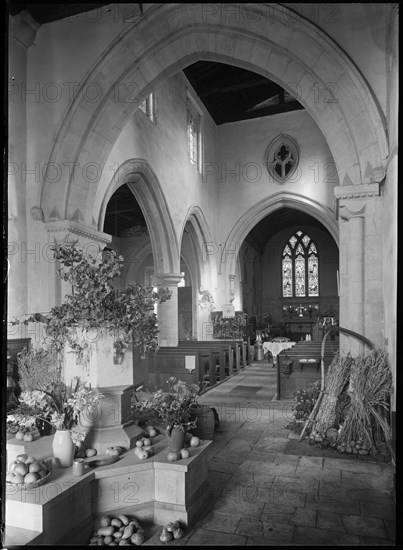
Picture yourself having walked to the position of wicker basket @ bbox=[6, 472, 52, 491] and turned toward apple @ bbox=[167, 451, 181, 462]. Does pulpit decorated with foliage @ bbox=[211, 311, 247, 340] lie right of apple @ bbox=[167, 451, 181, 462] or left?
left

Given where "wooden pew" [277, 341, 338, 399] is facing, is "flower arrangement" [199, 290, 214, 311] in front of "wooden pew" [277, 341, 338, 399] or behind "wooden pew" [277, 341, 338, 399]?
in front

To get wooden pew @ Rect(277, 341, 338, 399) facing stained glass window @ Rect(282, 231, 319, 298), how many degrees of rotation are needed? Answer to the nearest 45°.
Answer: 0° — it already faces it

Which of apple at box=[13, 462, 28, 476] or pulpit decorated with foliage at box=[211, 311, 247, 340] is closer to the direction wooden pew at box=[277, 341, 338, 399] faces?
the pulpit decorated with foliage

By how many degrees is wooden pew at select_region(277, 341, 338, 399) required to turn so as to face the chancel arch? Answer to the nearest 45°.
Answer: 0° — it already faces it

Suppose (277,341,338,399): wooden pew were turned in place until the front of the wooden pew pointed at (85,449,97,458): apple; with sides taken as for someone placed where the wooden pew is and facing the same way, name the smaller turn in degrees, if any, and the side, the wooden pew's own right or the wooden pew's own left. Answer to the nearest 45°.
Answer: approximately 180°

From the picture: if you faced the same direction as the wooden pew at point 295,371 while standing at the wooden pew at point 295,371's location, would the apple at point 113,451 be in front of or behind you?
behind

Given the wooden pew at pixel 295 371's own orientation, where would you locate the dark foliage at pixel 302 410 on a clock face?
The dark foliage is roughly at 6 o'clock from the wooden pew.

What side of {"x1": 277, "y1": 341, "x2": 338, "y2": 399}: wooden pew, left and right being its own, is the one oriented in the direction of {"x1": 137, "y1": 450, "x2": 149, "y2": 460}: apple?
back

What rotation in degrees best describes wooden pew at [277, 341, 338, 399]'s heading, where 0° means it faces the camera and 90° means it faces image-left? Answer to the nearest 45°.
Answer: approximately 180°
